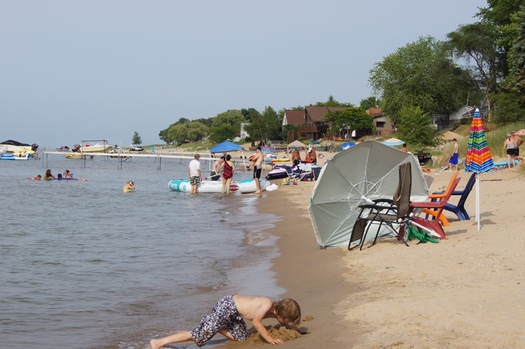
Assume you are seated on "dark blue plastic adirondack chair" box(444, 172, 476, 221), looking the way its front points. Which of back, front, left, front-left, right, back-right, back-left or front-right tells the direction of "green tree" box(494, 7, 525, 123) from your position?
right

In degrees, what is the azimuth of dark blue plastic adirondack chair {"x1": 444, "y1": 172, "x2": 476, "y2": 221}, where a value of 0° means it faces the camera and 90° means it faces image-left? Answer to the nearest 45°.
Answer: approximately 90°

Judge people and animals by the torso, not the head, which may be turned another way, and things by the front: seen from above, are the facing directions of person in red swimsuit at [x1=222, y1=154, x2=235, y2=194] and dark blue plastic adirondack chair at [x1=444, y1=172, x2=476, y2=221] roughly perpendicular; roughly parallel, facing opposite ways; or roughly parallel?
roughly perpendicular

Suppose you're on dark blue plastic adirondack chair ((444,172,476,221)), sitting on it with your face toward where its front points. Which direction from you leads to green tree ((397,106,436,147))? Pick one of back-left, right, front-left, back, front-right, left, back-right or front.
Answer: right

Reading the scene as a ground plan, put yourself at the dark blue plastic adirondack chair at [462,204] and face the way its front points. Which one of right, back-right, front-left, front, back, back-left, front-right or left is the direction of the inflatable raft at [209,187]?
front-right

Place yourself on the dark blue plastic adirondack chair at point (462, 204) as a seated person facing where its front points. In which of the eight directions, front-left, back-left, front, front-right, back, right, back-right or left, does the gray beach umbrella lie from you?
front-left

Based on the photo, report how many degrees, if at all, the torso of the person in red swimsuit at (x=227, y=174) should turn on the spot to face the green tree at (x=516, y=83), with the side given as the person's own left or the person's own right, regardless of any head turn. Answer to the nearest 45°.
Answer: approximately 45° to the person's own right

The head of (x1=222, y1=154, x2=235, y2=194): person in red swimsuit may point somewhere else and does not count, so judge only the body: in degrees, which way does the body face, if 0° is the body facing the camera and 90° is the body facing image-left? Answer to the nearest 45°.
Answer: approximately 180°

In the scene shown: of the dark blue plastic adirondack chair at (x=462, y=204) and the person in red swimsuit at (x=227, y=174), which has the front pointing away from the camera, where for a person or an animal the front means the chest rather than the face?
the person in red swimsuit

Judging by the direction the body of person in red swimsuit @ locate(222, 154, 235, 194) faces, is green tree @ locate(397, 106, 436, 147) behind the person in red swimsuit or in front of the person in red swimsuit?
in front

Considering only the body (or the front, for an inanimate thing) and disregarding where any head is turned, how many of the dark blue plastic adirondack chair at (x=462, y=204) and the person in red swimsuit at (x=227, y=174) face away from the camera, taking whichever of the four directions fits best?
1

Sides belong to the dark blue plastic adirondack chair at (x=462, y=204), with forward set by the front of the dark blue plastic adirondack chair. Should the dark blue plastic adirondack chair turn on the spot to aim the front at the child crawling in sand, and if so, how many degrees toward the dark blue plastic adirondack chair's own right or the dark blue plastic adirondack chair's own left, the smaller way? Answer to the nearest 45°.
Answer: approximately 90° to the dark blue plastic adirondack chair's own left
